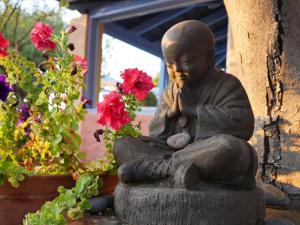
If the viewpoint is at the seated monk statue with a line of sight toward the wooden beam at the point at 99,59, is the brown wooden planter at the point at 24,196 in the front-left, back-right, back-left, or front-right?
front-left

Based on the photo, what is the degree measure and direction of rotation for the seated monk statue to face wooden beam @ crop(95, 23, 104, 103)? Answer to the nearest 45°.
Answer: approximately 135° to its right

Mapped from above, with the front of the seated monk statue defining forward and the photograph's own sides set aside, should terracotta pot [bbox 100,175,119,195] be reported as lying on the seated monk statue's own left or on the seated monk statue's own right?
on the seated monk statue's own right

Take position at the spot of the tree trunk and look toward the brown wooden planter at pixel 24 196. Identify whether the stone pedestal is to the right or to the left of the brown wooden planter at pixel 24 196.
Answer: left

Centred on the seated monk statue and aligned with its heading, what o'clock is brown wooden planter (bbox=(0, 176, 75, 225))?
The brown wooden planter is roughly at 2 o'clock from the seated monk statue.

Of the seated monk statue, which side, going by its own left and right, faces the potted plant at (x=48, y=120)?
right

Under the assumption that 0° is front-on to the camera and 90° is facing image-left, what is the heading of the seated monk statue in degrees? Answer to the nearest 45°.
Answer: approximately 45°

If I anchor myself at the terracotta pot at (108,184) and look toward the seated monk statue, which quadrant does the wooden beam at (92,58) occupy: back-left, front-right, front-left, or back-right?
back-left
